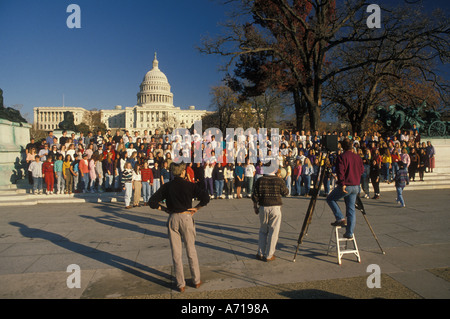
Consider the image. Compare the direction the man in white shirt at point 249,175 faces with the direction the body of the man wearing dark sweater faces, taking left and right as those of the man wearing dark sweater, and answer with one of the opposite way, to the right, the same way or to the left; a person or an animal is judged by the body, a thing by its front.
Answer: the opposite way

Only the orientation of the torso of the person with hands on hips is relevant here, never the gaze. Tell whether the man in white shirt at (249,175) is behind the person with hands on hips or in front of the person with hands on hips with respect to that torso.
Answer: in front

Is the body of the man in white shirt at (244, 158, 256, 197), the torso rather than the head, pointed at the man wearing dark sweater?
yes

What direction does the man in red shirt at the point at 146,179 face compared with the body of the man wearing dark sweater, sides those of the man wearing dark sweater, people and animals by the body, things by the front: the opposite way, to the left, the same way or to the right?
the opposite way

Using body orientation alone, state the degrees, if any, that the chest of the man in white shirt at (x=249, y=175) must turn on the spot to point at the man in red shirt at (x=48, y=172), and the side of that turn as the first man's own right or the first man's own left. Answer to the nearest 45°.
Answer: approximately 90° to the first man's own right

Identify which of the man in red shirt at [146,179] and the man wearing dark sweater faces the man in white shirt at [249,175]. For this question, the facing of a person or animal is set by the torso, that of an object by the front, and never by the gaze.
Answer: the man wearing dark sweater

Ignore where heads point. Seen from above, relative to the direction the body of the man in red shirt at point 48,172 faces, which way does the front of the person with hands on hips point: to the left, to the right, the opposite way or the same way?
the opposite way

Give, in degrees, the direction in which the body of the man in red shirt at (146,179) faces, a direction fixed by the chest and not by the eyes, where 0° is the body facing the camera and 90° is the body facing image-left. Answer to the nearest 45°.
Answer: approximately 0°

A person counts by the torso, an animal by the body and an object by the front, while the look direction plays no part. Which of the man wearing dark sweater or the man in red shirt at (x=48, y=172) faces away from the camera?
the man wearing dark sweater

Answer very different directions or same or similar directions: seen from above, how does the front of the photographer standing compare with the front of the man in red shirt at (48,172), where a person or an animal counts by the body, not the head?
very different directions

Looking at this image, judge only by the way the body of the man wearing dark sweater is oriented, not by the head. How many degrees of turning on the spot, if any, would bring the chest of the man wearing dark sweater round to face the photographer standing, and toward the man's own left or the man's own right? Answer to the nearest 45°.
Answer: approximately 90° to the man's own right

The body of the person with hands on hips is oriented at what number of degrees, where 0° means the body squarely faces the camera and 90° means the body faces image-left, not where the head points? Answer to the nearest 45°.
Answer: approximately 180°

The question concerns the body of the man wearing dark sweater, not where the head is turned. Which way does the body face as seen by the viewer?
away from the camera

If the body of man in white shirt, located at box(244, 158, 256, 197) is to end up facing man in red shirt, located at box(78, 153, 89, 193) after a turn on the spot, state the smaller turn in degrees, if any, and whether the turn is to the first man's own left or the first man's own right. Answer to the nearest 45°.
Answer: approximately 90° to the first man's own right

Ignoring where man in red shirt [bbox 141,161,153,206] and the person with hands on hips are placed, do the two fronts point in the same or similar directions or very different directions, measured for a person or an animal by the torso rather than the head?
very different directions
